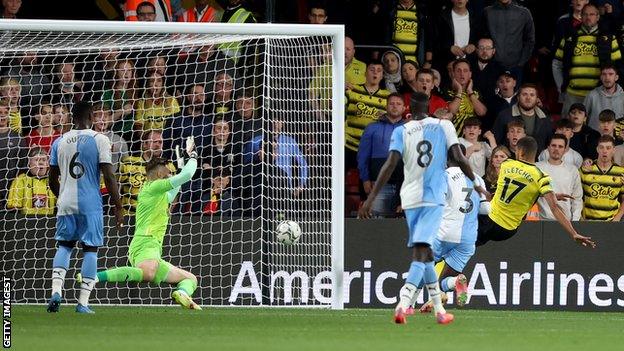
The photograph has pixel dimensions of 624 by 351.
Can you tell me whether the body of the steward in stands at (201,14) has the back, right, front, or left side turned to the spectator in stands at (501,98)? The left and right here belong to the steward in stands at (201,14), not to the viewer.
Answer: left

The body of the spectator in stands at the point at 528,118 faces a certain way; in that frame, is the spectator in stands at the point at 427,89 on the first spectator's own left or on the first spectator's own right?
on the first spectator's own right

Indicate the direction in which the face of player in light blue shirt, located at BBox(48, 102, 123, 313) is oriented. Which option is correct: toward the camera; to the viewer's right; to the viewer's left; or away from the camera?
away from the camera

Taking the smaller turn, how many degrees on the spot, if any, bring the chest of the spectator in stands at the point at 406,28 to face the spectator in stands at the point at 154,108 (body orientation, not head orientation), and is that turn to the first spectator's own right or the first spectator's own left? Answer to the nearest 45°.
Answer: approximately 45° to the first spectator's own right

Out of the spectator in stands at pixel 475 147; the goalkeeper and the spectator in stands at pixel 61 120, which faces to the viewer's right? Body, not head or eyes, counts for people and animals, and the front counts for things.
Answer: the goalkeeper

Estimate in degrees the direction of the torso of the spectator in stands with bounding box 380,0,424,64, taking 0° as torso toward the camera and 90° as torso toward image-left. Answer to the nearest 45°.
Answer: approximately 0°

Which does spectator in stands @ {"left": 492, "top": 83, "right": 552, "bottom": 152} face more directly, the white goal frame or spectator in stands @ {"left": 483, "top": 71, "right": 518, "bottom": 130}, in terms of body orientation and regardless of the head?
the white goal frame

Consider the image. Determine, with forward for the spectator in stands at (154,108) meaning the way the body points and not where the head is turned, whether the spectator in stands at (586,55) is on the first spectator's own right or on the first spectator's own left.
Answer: on the first spectator's own left

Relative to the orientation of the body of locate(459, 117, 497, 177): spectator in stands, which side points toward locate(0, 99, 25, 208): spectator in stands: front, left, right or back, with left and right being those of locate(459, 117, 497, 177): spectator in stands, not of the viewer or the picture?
right

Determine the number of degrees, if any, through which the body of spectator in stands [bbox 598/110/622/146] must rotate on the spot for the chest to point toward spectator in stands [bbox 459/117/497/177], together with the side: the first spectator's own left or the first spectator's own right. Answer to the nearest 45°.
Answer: approximately 45° to the first spectator's own right

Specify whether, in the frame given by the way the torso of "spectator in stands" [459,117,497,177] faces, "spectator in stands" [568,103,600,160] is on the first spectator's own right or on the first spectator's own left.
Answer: on the first spectator's own left
